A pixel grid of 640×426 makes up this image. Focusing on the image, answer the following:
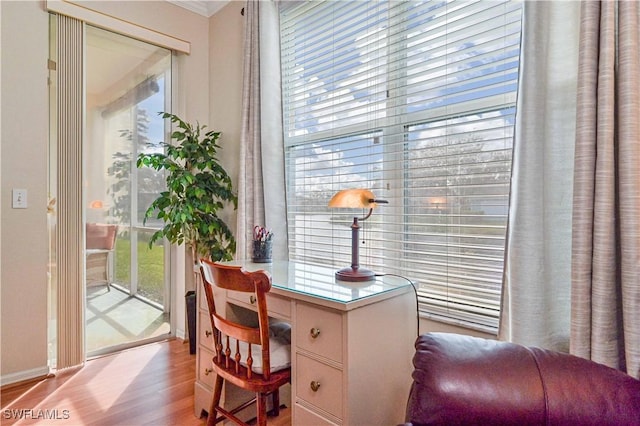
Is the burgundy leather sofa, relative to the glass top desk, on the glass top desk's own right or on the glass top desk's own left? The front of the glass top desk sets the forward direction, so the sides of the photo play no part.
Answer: on the glass top desk's own left

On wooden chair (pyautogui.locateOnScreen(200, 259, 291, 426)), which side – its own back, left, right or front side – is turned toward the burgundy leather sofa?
right

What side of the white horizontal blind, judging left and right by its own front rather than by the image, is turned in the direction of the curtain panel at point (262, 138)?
right

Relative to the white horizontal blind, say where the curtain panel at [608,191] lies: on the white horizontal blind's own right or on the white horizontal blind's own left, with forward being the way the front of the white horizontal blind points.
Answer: on the white horizontal blind's own left

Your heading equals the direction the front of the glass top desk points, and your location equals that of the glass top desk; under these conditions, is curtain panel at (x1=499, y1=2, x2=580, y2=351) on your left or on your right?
on your left

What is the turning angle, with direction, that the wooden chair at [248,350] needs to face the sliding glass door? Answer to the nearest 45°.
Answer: approximately 90° to its left

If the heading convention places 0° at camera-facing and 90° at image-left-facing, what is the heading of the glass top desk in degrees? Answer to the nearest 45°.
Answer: approximately 45°

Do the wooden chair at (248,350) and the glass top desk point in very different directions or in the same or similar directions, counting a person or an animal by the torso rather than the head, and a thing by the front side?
very different directions

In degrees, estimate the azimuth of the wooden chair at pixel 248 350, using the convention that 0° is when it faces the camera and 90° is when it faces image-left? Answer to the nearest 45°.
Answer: approximately 225°

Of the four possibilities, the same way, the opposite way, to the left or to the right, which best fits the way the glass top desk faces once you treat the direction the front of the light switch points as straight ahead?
to the right

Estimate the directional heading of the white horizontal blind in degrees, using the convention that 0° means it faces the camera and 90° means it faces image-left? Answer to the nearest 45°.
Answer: approximately 45°
